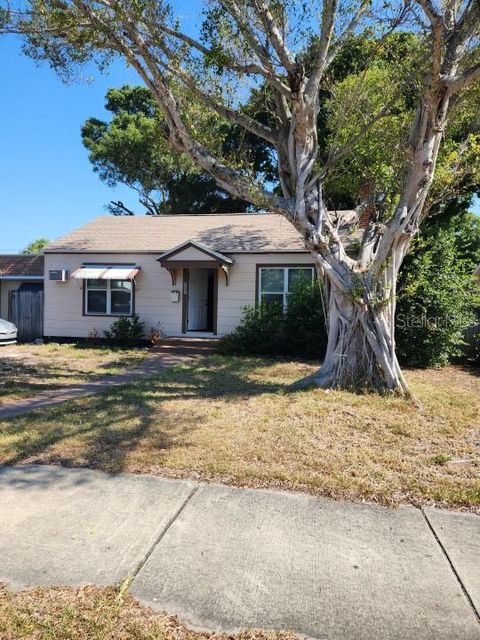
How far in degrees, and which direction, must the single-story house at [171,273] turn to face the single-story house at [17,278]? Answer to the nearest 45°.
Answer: approximately 135° to its right

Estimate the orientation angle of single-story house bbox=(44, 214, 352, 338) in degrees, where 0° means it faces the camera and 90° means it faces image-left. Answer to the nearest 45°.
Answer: approximately 0°

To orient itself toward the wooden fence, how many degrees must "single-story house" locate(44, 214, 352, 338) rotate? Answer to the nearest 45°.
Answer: approximately 135° to its right

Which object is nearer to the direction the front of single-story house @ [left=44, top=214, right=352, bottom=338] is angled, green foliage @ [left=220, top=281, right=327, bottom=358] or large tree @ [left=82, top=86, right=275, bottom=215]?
the green foliage

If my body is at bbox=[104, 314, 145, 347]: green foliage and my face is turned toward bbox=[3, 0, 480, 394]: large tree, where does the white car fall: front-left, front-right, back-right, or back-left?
back-right

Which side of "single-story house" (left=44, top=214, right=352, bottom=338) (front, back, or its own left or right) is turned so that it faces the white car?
right

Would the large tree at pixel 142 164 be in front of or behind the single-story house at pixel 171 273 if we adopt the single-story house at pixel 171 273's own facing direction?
behind
